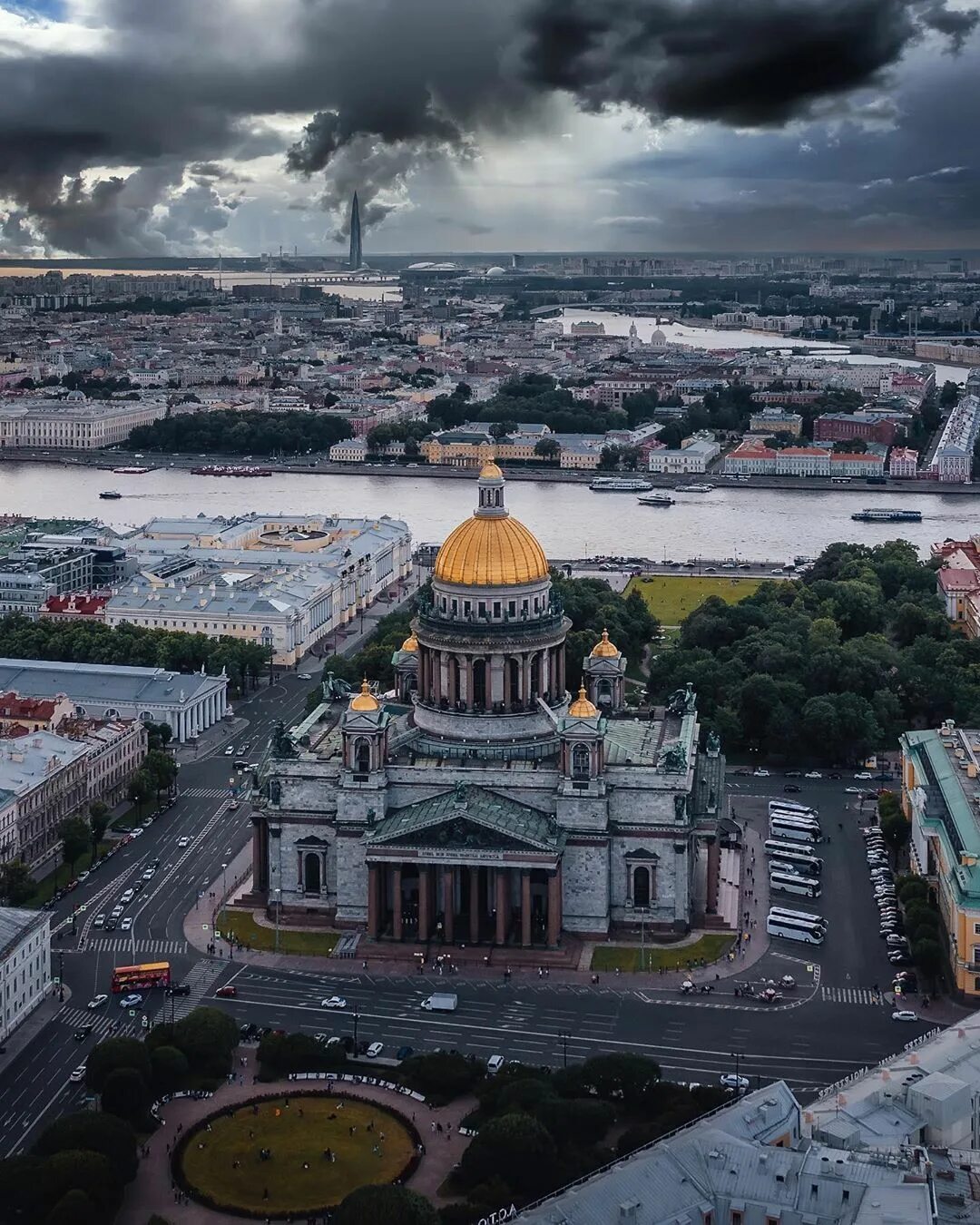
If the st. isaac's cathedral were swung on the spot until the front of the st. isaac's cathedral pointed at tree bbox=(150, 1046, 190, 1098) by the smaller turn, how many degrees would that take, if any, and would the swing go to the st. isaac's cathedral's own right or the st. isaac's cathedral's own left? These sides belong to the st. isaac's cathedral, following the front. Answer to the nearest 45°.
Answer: approximately 45° to the st. isaac's cathedral's own right

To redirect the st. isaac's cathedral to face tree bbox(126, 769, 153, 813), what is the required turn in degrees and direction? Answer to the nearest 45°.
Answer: approximately 135° to its right

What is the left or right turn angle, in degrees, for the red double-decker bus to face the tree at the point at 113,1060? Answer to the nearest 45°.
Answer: approximately 90° to its left

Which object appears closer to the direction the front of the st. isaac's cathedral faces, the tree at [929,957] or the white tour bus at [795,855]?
the tree

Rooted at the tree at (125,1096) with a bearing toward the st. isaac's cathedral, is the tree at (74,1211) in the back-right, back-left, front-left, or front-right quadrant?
back-right

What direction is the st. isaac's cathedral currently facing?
toward the camera

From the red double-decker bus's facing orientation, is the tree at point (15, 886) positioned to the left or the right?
on its right

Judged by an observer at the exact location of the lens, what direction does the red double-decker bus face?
facing to the left of the viewer

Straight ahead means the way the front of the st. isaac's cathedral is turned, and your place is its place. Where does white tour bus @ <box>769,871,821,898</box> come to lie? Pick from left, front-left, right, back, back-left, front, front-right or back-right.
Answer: left

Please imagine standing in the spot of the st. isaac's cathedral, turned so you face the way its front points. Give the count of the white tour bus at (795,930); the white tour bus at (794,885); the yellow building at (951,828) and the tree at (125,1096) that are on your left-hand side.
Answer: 3

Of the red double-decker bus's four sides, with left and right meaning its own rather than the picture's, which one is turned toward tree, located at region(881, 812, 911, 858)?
back

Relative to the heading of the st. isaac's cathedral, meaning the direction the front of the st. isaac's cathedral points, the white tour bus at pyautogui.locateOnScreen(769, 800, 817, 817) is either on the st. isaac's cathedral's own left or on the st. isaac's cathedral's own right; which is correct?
on the st. isaac's cathedral's own left

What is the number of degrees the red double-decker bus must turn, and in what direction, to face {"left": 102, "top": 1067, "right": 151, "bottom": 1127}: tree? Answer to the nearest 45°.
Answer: approximately 90° to its left
